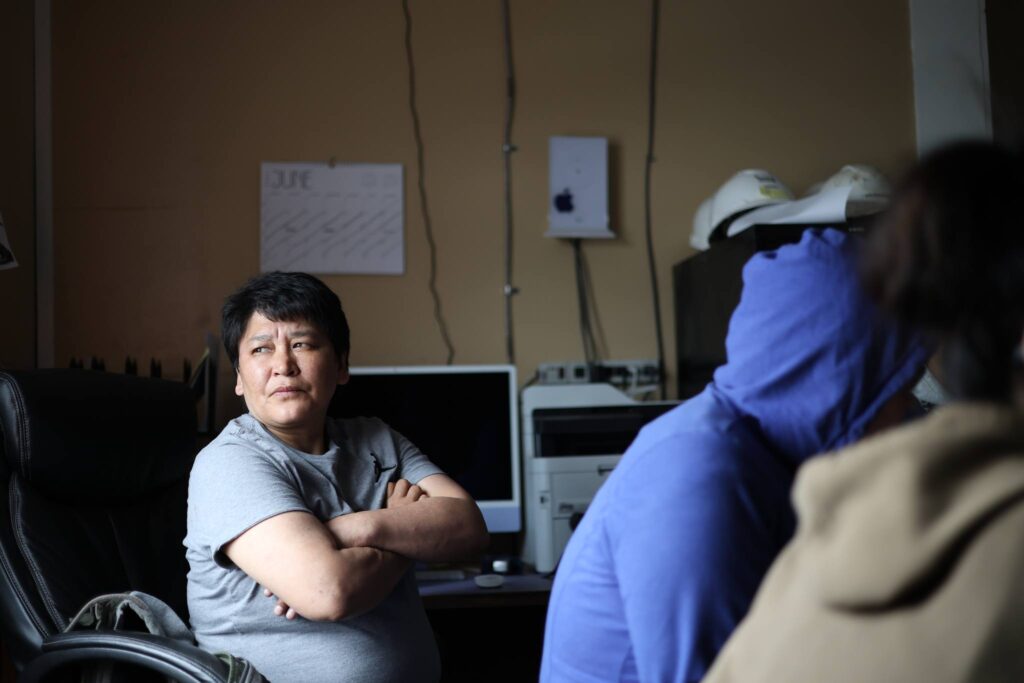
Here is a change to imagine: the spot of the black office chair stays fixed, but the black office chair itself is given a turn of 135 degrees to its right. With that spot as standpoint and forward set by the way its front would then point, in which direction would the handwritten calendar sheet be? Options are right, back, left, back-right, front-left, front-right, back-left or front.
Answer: back-right

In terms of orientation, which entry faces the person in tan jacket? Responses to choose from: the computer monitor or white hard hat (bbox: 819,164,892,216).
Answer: the computer monitor

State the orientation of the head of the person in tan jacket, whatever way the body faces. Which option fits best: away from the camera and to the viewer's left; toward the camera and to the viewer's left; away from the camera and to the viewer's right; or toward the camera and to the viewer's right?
away from the camera and to the viewer's left

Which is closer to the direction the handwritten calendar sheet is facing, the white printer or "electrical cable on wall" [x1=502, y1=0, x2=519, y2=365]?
the white printer

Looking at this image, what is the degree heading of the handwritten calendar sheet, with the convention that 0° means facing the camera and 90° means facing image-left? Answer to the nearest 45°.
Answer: approximately 0°

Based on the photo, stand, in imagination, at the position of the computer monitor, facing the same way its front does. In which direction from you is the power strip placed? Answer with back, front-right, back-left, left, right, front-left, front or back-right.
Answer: back-left
